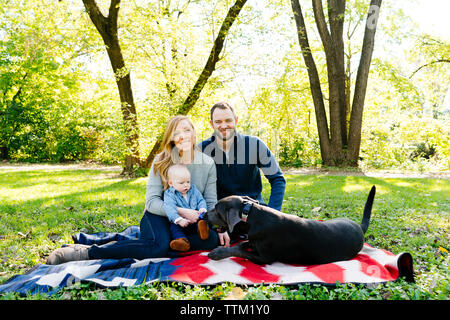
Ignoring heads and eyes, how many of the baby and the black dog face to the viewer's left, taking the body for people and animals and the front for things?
1

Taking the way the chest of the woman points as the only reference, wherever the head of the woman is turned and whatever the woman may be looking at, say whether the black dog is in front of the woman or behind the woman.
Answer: in front

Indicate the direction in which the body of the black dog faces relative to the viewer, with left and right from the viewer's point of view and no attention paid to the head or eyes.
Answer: facing to the left of the viewer

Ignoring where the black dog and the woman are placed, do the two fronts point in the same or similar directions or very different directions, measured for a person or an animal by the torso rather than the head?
very different directions

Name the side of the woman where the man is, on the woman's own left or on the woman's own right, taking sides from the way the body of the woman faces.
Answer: on the woman's own left

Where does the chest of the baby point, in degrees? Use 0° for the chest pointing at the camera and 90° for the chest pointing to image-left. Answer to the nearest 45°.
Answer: approximately 315°

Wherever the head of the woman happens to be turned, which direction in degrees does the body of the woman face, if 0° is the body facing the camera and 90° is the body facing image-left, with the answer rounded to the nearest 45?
approximately 315°

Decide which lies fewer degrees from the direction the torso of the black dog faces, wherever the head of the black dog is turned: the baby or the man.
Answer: the baby
